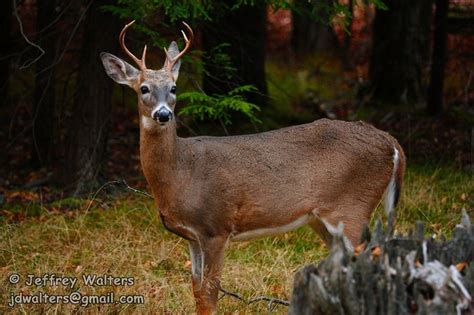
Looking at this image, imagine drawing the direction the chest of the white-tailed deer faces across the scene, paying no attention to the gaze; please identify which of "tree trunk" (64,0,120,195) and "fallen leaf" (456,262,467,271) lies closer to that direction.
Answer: the tree trunk

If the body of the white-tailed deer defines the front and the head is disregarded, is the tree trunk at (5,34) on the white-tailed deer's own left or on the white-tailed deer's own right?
on the white-tailed deer's own right

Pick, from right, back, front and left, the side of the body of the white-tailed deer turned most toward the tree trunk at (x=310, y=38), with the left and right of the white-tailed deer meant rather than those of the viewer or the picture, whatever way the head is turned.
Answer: right

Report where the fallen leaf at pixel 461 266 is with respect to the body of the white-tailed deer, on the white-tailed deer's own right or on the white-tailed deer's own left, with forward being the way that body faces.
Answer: on the white-tailed deer's own left

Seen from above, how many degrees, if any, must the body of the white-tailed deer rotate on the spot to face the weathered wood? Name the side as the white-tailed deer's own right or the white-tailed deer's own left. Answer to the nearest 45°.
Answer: approximately 90° to the white-tailed deer's own left

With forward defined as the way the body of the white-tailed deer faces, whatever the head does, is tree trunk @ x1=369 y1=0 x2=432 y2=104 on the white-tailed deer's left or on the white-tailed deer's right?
on the white-tailed deer's right

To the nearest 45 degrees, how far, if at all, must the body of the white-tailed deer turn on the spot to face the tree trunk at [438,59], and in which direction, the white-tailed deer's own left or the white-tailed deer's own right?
approximately 135° to the white-tailed deer's own right

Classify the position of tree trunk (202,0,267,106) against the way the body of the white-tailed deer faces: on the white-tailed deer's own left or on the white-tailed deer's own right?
on the white-tailed deer's own right

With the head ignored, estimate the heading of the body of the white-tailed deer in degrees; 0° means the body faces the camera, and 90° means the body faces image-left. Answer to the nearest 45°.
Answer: approximately 90°
